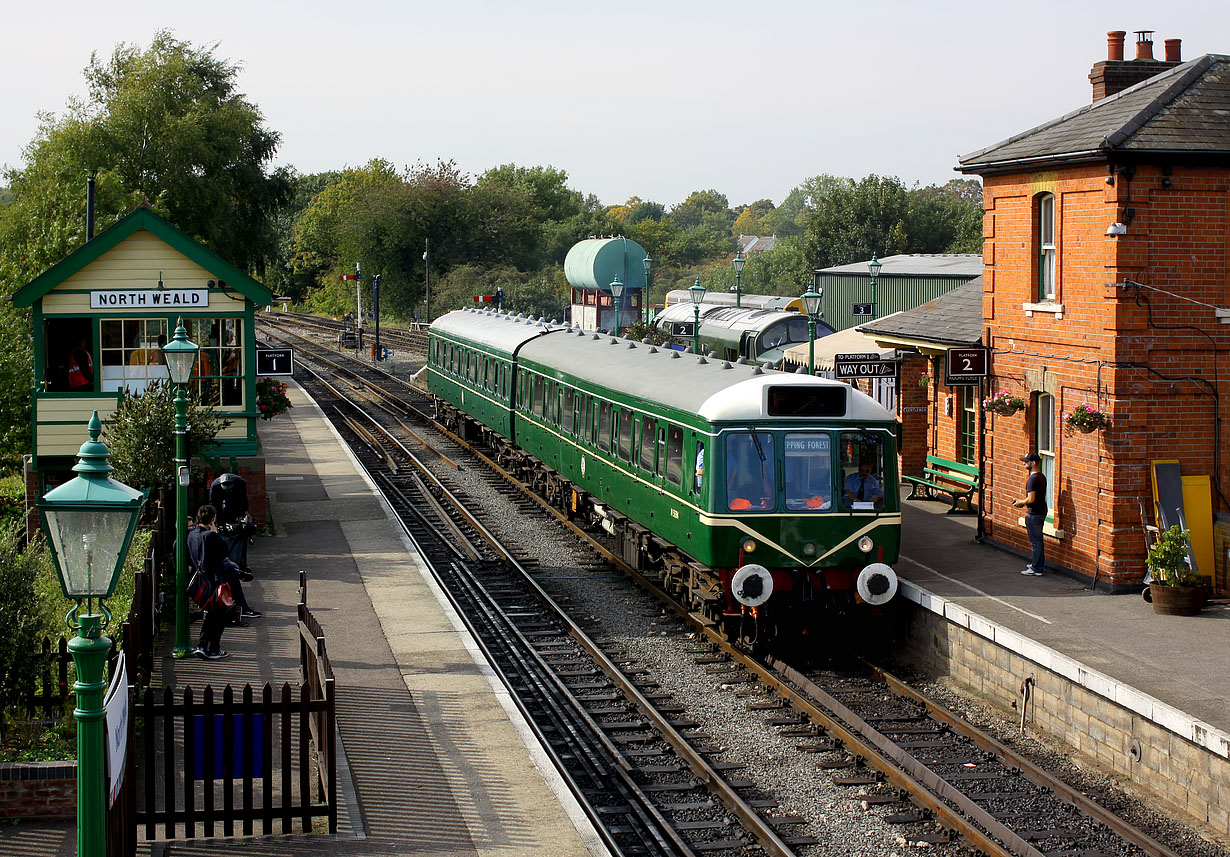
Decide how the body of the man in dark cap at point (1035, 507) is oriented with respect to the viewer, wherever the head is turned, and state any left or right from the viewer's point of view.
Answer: facing to the left of the viewer

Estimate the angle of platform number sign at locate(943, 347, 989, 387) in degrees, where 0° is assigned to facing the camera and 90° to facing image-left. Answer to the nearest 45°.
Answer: approximately 0°

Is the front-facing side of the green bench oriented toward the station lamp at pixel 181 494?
yes

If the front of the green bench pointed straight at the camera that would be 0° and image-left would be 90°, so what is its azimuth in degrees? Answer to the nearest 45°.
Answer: approximately 45°

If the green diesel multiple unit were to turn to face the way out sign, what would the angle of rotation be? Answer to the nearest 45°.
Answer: approximately 45° to its left

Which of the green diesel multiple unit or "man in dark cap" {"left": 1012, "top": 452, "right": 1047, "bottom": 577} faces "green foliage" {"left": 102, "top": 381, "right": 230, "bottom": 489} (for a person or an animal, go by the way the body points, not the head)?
the man in dark cap
